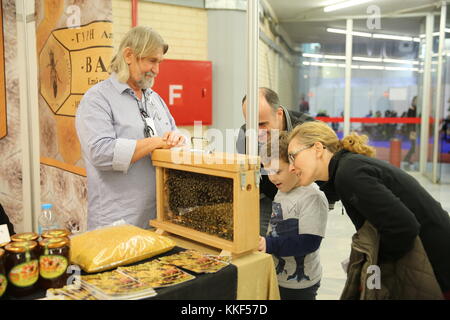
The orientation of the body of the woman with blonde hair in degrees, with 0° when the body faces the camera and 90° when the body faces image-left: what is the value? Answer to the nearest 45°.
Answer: approximately 90°

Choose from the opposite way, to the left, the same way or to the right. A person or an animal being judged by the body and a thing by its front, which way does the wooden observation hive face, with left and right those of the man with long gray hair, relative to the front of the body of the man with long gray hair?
to the right

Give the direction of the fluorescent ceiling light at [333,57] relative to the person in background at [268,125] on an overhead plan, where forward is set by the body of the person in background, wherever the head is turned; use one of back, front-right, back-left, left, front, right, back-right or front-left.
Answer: back-right

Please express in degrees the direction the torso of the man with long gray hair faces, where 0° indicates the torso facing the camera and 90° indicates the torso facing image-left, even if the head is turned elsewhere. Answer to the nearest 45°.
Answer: approximately 315°

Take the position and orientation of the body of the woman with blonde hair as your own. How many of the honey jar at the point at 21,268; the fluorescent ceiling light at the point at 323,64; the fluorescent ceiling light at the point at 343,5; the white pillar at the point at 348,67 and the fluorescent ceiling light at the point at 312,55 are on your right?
4

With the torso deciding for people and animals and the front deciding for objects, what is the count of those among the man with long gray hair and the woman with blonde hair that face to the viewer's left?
1

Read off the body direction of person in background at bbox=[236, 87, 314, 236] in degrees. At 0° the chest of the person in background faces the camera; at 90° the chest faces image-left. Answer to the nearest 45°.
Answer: approximately 45°

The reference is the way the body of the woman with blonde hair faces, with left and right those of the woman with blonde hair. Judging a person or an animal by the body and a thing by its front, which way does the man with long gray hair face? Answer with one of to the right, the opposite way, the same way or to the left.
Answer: the opposite way
